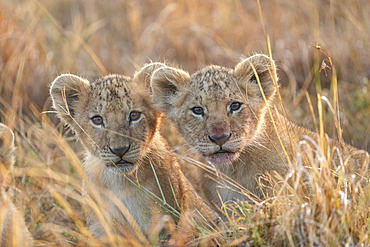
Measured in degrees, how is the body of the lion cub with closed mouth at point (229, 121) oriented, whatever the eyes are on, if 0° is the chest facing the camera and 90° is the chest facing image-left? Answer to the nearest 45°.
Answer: approximately 45°

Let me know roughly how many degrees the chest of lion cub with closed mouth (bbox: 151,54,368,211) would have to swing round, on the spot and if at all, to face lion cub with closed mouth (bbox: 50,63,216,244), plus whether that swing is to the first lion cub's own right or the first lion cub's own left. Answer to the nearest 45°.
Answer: approximately 45° to the first lion cub's own right
